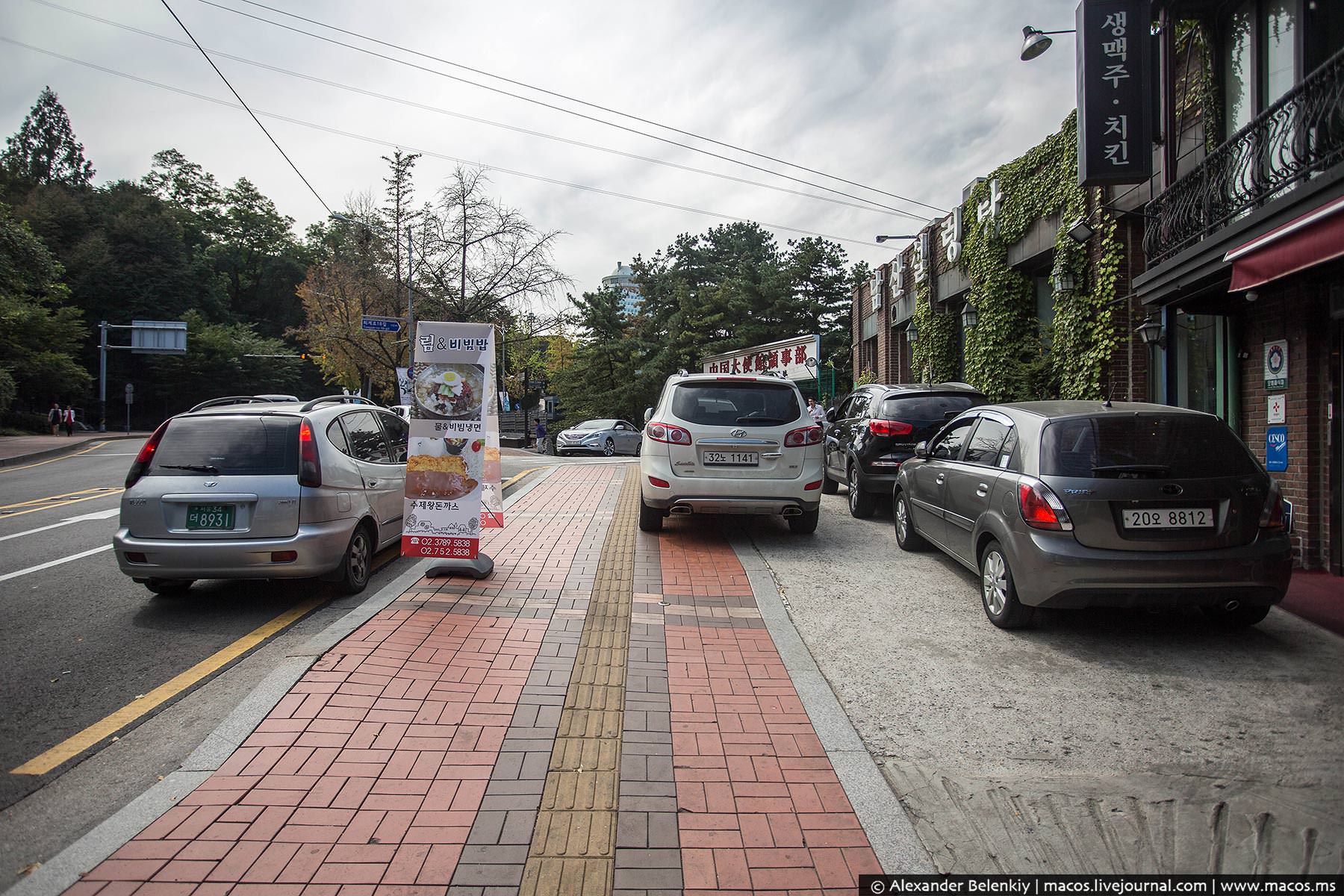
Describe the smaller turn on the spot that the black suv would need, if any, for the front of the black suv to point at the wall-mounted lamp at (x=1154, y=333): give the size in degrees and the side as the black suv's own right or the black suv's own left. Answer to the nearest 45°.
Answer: approximately 90° to the black suv's own right

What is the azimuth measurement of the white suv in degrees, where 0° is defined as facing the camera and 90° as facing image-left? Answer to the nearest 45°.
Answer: approximately 180°

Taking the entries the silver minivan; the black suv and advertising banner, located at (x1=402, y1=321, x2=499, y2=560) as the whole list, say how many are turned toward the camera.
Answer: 1

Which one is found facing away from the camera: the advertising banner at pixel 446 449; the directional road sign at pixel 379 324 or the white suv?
the white suv

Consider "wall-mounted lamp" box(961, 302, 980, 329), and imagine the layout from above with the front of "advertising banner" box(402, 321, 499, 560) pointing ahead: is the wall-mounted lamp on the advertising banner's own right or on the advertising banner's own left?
on the advertising banner's own left

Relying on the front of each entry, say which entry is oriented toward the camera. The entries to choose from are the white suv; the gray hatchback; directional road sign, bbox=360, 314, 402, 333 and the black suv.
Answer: the directional road sign

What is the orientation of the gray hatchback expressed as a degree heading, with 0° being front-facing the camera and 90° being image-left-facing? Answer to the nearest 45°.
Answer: approximately 135°

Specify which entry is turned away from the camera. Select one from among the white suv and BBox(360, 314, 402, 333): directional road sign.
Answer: the white suv

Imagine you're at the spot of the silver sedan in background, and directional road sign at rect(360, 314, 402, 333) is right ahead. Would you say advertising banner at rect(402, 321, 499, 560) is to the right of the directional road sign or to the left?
left

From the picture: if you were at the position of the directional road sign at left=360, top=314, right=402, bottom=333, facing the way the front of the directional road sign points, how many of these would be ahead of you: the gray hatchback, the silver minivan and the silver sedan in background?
2

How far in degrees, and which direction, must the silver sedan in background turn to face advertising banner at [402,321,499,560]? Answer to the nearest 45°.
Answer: approximately 45° to its left

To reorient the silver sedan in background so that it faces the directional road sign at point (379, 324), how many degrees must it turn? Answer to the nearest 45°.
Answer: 0° — it already faces it

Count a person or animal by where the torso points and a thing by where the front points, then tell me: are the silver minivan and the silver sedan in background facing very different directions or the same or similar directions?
very different directions

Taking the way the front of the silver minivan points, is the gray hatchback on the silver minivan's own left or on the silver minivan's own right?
on the silver minivan's own right

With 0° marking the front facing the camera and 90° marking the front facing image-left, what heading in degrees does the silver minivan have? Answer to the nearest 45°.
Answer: approximately 225°

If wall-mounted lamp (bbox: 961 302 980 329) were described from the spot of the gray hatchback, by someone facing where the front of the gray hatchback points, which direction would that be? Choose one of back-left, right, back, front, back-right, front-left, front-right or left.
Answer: front-right
